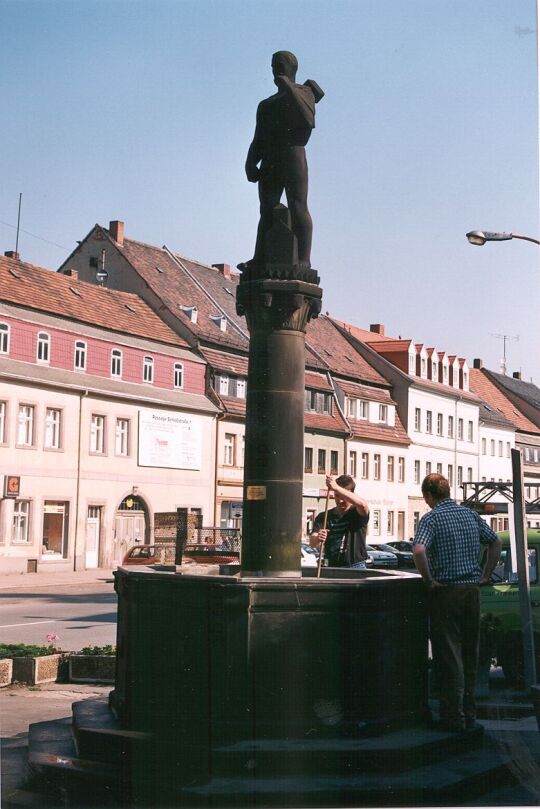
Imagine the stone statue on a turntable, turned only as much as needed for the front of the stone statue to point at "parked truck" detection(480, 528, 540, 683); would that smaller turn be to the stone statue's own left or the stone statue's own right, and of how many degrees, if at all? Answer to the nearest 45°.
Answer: approximately 135° to the stone statue's own left

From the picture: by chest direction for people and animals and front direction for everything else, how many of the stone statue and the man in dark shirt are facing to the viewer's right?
0

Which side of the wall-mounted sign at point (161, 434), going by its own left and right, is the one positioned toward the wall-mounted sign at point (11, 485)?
right

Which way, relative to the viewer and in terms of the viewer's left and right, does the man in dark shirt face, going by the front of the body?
facing the viewer and to the left of the viewer

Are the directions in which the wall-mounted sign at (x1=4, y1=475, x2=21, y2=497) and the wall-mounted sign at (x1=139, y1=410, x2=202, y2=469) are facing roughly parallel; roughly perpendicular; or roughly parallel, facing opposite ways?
roughly parallel

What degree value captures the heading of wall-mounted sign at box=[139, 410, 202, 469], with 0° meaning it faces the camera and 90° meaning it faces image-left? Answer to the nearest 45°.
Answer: approximately 315°

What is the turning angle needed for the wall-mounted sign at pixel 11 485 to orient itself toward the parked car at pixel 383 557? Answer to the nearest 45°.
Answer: approximately 45° to its left

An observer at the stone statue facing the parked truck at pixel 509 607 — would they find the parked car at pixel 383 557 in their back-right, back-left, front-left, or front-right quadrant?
front-left

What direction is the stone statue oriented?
toward the camera

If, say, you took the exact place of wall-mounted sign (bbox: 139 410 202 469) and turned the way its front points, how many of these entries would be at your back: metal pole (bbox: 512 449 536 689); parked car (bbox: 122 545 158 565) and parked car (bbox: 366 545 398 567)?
0

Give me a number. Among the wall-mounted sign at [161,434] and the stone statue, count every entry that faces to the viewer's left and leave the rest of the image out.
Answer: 0

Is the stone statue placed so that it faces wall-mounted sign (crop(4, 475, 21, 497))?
no

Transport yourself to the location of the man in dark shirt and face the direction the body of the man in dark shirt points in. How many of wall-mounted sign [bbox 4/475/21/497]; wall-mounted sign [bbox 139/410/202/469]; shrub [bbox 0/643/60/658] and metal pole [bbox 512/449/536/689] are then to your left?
1

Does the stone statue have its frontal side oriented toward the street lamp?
no

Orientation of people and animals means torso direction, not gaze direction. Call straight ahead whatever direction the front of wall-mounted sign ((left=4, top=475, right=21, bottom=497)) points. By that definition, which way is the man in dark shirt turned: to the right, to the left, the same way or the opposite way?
to the right
